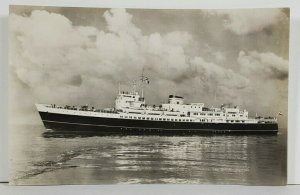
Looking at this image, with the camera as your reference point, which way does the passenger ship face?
facing to the left of the viewer
